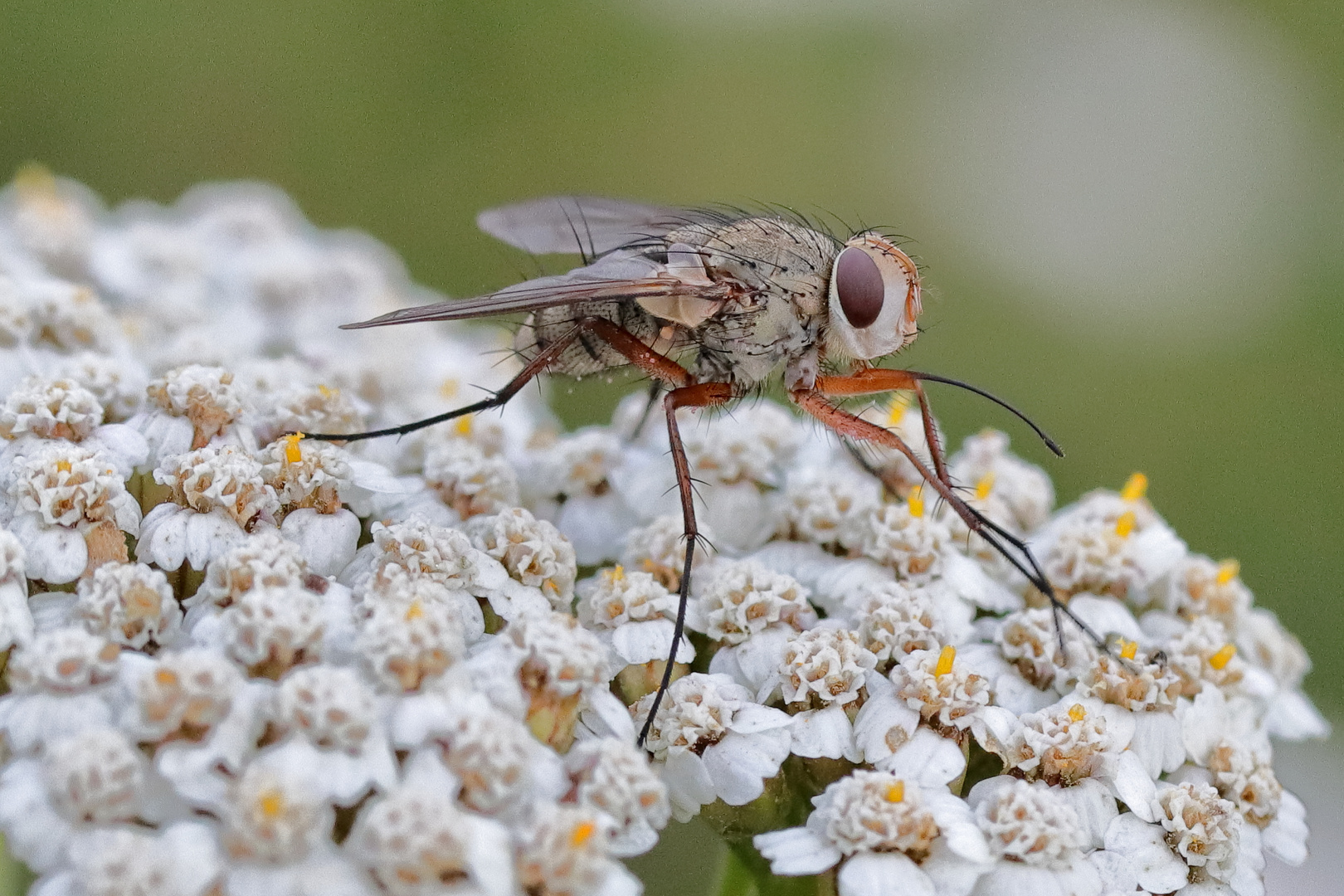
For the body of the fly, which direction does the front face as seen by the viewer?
to the viewer's right
